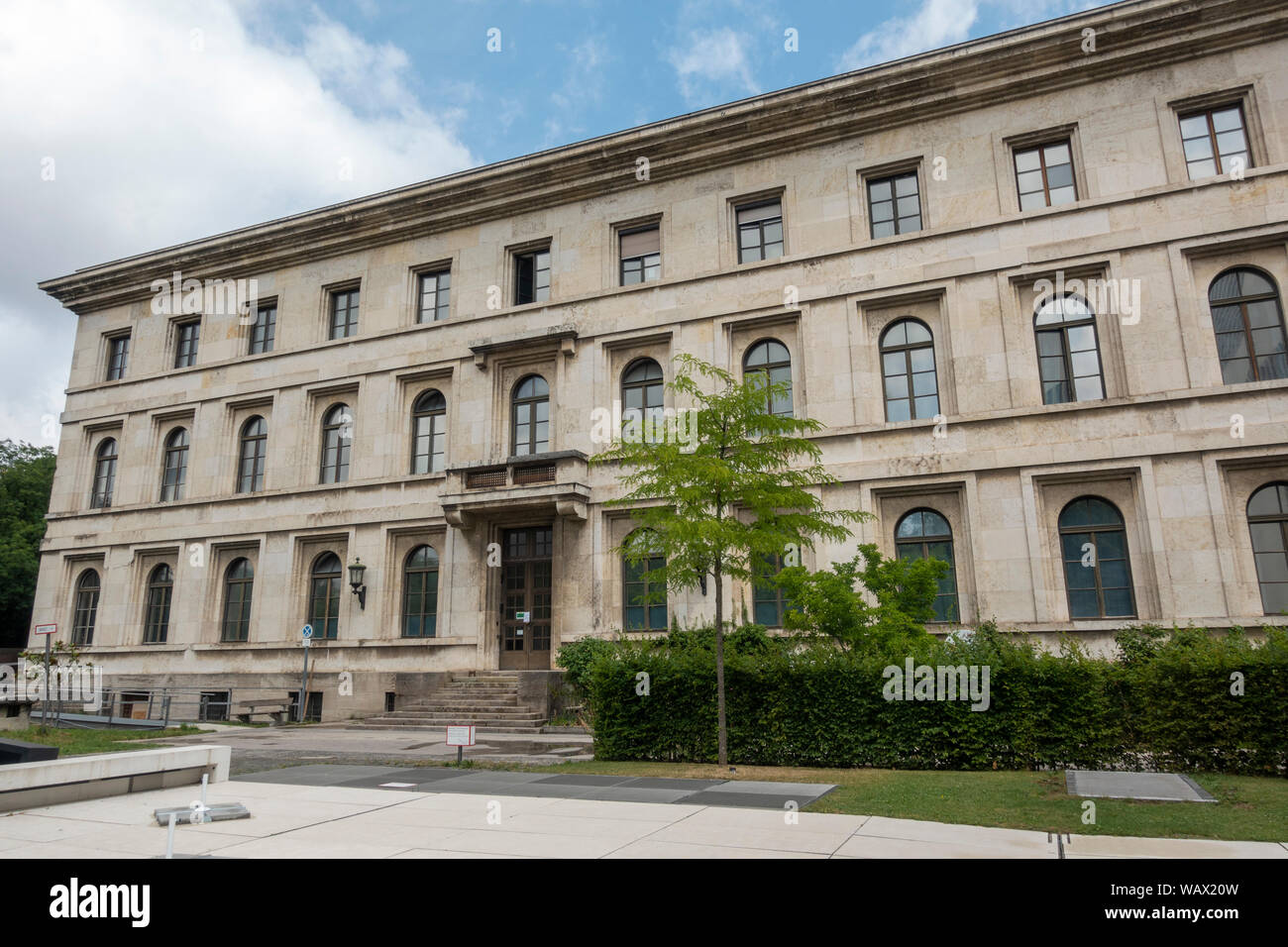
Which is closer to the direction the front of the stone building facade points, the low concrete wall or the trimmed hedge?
the low concrete wall

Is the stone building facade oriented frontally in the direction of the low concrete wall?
yes

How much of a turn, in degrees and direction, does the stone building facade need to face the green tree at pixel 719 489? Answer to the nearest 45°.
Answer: approximately 45° to its left

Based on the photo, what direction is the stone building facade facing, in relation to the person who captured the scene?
facing the viewer and to the left of the viewer

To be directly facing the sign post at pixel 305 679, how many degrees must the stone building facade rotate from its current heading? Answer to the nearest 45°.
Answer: approximately 45° to its right

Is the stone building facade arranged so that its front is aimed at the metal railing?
no
